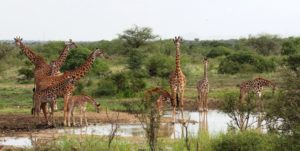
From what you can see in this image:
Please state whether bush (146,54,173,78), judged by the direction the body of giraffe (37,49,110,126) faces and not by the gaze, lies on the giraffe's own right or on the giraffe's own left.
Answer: on the giraffe's own left

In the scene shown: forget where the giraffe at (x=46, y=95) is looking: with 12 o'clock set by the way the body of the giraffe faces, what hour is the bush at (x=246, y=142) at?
The bush is roughly at 2 o'clock from the giraffe.

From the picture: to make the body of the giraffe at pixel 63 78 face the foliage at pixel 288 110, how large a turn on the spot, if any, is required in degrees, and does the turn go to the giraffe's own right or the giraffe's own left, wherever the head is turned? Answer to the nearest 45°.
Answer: approximately 45° to the giraffe's own right

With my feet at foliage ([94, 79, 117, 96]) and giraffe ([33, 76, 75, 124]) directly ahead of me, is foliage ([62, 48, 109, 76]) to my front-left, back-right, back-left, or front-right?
back-right

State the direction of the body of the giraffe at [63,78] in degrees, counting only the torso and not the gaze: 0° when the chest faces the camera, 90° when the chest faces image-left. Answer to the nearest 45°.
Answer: approximately 270°

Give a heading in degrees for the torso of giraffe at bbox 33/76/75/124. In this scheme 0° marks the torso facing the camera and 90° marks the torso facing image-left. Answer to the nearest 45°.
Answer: approximately 270°
